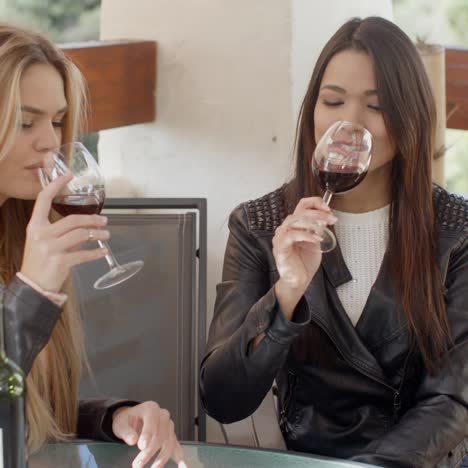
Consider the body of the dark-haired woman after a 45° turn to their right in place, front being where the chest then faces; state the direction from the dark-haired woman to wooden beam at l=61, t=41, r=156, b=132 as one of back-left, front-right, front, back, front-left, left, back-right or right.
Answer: right

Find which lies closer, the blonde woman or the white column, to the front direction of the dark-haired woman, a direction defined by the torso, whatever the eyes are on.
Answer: the blonde woman

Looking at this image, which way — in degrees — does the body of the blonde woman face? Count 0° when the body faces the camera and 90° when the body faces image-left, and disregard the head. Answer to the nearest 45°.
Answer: approximately 315°

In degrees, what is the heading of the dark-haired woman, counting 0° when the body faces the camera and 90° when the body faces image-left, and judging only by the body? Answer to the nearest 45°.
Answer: approximately 0°

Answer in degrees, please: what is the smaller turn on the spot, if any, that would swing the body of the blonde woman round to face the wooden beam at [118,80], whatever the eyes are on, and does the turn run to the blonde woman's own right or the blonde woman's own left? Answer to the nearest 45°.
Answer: approximately 135° to the blonde woman's own left

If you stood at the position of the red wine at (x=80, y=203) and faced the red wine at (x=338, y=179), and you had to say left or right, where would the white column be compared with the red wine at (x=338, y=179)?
left

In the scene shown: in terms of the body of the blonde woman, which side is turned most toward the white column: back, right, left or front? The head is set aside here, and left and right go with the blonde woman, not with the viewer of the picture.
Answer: left

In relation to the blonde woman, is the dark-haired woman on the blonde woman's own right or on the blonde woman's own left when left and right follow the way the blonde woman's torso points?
on the blonde woman's own left

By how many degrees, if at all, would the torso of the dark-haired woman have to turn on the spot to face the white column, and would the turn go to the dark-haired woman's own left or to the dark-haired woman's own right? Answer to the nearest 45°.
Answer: approximately 135° to the dark-haired woman's own right
